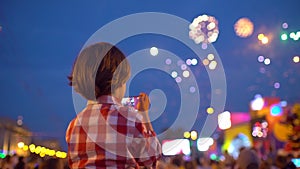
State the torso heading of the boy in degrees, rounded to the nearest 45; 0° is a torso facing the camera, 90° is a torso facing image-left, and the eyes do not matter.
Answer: approximately 225°

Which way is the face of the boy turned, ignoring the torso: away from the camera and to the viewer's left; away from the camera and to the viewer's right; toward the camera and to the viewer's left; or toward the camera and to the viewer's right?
away from the camera and to the viewer's right
